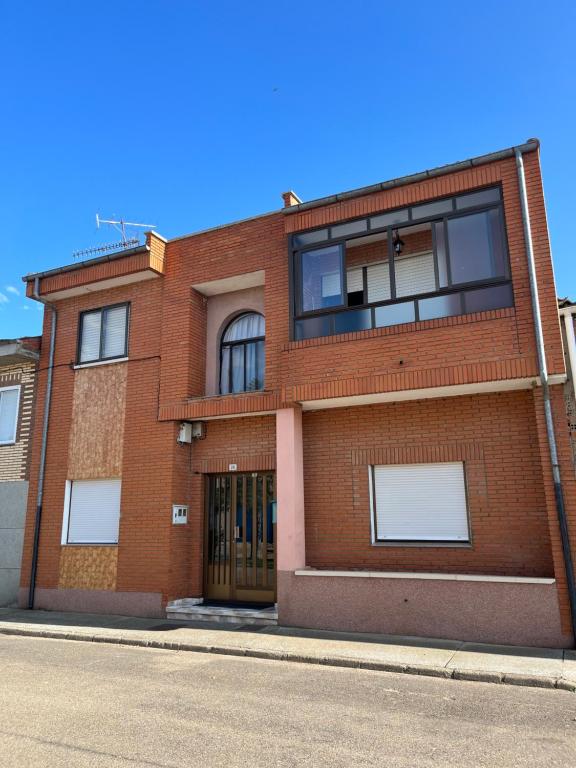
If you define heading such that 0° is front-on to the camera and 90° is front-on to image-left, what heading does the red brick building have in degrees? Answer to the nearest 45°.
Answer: approximately 45°

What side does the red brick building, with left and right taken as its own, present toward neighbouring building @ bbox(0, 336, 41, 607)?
right
